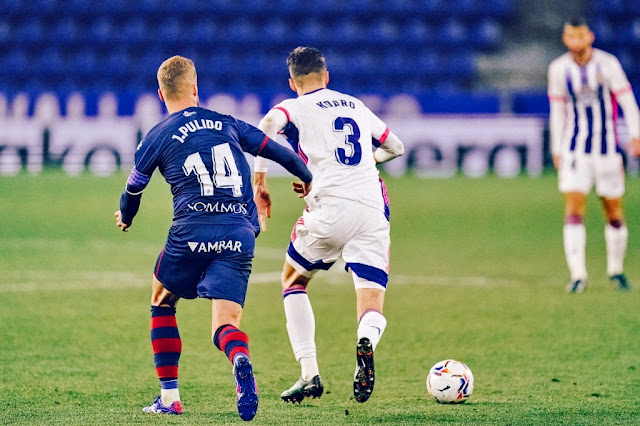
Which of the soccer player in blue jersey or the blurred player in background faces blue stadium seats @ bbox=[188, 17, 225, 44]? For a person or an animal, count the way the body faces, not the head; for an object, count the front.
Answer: the soccer player in blue jersey

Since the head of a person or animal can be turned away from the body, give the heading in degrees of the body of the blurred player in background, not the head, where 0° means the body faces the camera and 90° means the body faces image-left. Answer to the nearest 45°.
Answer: approximately 0°

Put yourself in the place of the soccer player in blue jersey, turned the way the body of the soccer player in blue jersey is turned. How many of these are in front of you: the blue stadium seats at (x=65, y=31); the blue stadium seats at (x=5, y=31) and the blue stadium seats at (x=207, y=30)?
3

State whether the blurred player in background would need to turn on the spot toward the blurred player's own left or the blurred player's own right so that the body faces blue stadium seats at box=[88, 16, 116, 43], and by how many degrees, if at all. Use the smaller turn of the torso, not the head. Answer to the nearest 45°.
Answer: approximately 135° to the blurred player's own right

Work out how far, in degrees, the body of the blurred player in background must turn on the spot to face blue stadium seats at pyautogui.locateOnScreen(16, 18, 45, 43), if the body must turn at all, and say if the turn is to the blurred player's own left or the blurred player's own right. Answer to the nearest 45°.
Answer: approximately 135° to the blurred player's own right

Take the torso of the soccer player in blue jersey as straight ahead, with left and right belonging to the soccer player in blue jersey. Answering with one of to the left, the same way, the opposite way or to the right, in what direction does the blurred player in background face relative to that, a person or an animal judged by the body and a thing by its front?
the opposite way

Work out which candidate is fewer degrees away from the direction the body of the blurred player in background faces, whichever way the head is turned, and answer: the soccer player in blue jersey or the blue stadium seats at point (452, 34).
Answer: the soccer player in blue jersey

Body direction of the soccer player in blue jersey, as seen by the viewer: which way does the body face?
away from the camera

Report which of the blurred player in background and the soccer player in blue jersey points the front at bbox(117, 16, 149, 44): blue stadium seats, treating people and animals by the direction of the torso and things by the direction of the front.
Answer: the soccer player in blue jersey
